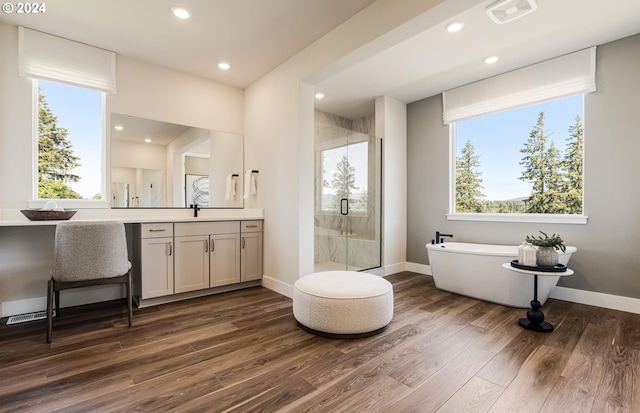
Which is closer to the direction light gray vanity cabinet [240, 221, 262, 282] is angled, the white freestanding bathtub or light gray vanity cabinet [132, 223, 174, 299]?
the white freestanding bathtub

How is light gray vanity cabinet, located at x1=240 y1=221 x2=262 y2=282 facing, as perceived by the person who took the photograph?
facing the viewer and to the right of the viewer

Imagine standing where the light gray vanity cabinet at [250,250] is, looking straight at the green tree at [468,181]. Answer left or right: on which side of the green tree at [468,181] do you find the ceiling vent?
right

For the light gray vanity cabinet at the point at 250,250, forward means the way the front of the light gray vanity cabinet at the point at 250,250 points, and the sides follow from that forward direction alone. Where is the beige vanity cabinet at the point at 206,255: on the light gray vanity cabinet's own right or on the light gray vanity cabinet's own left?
on the light gray vanity cabinet's own right

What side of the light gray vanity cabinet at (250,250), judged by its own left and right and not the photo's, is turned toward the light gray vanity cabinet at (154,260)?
right

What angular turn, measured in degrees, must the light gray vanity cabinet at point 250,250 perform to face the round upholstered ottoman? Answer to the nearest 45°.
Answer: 0° — it already faces it
